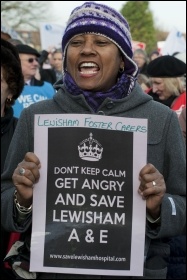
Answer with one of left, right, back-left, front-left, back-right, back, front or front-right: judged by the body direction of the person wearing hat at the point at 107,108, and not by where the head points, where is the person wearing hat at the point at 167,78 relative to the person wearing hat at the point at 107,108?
back

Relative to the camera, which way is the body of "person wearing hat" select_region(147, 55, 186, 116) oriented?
to the viewer's left

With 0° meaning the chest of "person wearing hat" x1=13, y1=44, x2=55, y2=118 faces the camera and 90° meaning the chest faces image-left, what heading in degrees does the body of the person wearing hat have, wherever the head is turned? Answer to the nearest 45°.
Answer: approximately 315°

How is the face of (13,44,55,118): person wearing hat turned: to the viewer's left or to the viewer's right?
to the viewer's right

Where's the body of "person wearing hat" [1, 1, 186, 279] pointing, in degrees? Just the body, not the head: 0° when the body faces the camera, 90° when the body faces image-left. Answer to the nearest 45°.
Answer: approximately 0°

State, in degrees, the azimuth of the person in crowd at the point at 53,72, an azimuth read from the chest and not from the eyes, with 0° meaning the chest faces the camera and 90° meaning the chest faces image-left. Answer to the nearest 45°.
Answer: approximately 0°

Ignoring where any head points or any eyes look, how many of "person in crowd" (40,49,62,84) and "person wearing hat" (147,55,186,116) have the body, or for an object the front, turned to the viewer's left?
1
